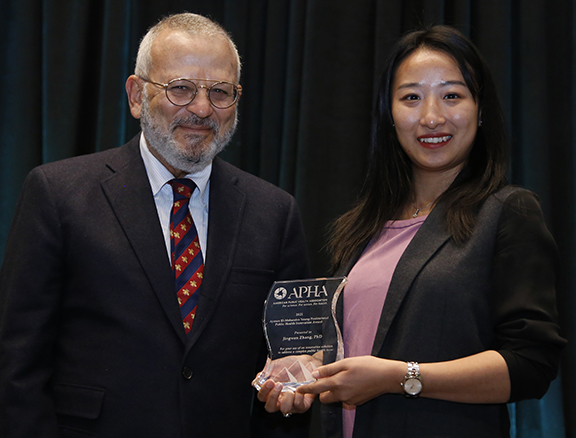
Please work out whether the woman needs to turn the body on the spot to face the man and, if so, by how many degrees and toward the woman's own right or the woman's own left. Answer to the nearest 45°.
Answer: approximately 45° to the woman's own right

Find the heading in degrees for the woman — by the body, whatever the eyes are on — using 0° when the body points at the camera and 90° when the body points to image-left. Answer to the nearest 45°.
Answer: approximately 45°
